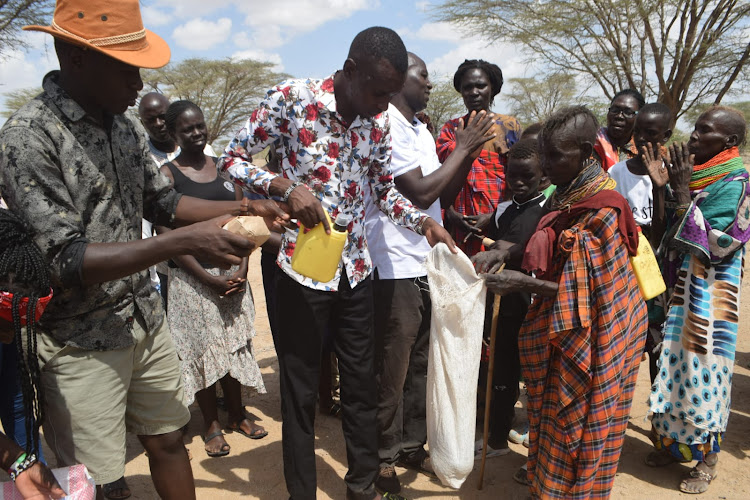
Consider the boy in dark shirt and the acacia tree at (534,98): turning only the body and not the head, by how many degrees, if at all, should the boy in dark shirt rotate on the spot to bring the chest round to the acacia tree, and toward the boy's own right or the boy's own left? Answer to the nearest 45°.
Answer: approximately 135° to the boy's own right

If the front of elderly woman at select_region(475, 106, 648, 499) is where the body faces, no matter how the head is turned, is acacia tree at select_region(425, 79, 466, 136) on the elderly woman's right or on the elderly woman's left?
on the elderly woman's right

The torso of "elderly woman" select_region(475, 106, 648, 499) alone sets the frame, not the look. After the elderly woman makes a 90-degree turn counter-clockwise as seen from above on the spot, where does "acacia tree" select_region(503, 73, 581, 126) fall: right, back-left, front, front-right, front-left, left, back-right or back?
back

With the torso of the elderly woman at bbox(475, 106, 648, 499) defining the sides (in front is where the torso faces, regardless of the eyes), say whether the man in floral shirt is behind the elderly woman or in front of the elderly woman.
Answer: in front

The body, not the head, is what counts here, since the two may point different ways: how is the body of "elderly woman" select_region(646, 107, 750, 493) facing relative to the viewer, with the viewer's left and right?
facing to the left of the viewer

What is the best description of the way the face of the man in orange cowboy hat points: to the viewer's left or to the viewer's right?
to the viewer's right

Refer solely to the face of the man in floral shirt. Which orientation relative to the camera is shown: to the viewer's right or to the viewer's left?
to the viewer's right

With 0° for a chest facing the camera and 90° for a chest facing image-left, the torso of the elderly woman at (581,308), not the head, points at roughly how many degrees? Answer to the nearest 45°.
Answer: approximately 90°

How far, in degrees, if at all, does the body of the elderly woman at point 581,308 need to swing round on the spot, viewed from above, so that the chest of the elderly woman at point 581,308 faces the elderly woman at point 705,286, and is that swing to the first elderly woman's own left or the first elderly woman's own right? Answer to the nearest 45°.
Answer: approximately 135° to the first elderly woman's own right

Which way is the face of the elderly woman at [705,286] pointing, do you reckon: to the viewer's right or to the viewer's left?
to the viewer's left
